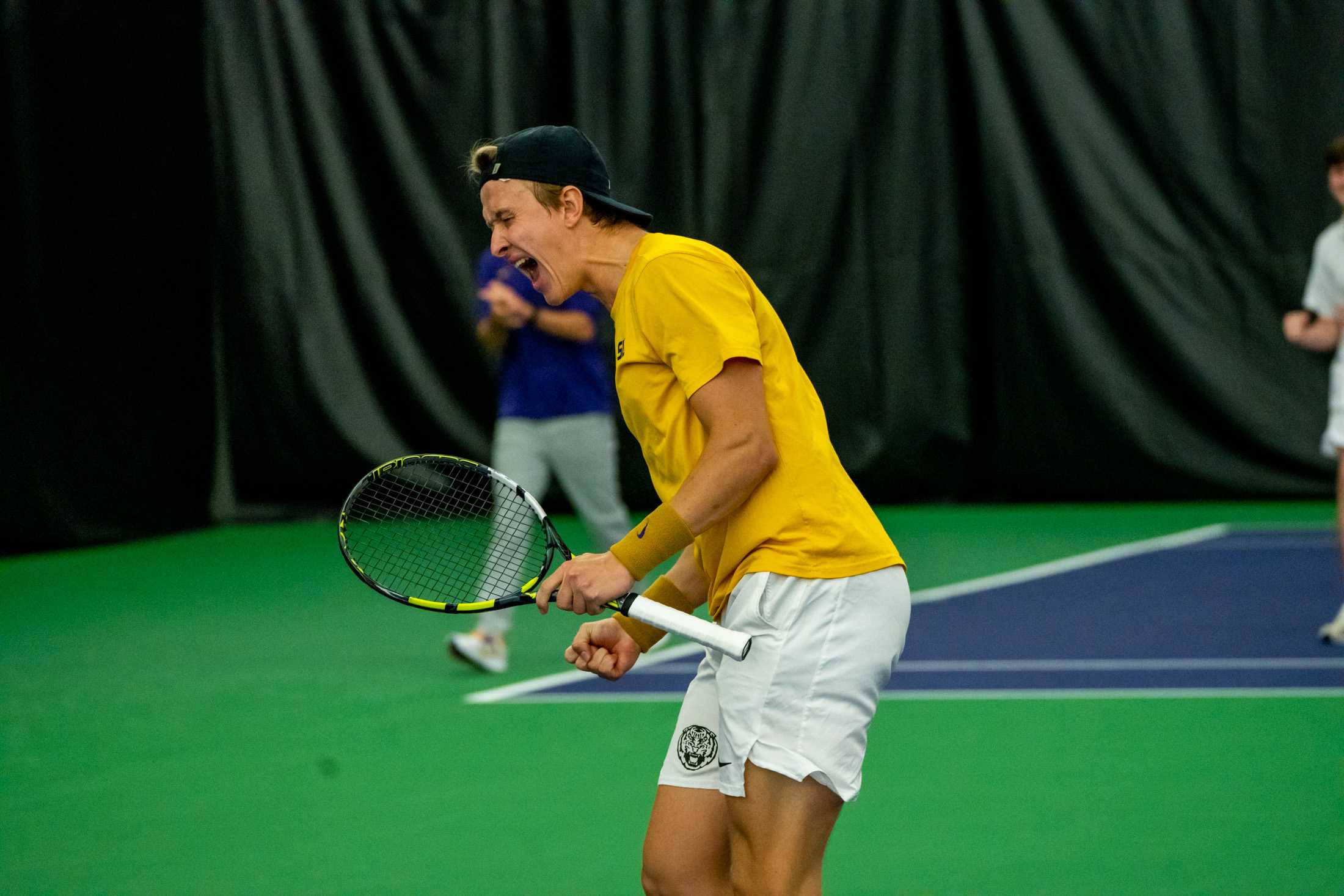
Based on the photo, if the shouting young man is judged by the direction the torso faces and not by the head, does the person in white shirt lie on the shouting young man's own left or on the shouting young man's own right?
on the shouting young man's own right

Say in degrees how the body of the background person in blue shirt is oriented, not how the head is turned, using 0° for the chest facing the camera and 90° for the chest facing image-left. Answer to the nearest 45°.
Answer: approximately 45°

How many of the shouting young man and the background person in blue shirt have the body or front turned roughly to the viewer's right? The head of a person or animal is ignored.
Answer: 0

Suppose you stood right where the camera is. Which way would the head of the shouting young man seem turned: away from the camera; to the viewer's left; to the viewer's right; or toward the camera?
to the viewer's left

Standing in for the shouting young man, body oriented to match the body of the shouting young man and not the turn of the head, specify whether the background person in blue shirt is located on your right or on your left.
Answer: on your right

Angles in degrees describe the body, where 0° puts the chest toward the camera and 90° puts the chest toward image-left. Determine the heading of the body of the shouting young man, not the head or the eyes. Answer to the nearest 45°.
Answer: approximately 90°

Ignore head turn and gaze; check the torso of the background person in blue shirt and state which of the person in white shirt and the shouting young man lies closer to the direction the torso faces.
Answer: the shouting young man

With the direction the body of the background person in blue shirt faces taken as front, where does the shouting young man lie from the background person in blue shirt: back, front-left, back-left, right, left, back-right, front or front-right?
front-left

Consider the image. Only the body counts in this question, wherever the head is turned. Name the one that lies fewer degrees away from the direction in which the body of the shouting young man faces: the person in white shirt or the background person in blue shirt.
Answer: the background person in blue shirt

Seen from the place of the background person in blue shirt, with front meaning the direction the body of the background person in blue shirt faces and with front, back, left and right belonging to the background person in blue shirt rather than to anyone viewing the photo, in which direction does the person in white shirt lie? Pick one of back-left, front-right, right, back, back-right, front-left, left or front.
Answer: back-left
